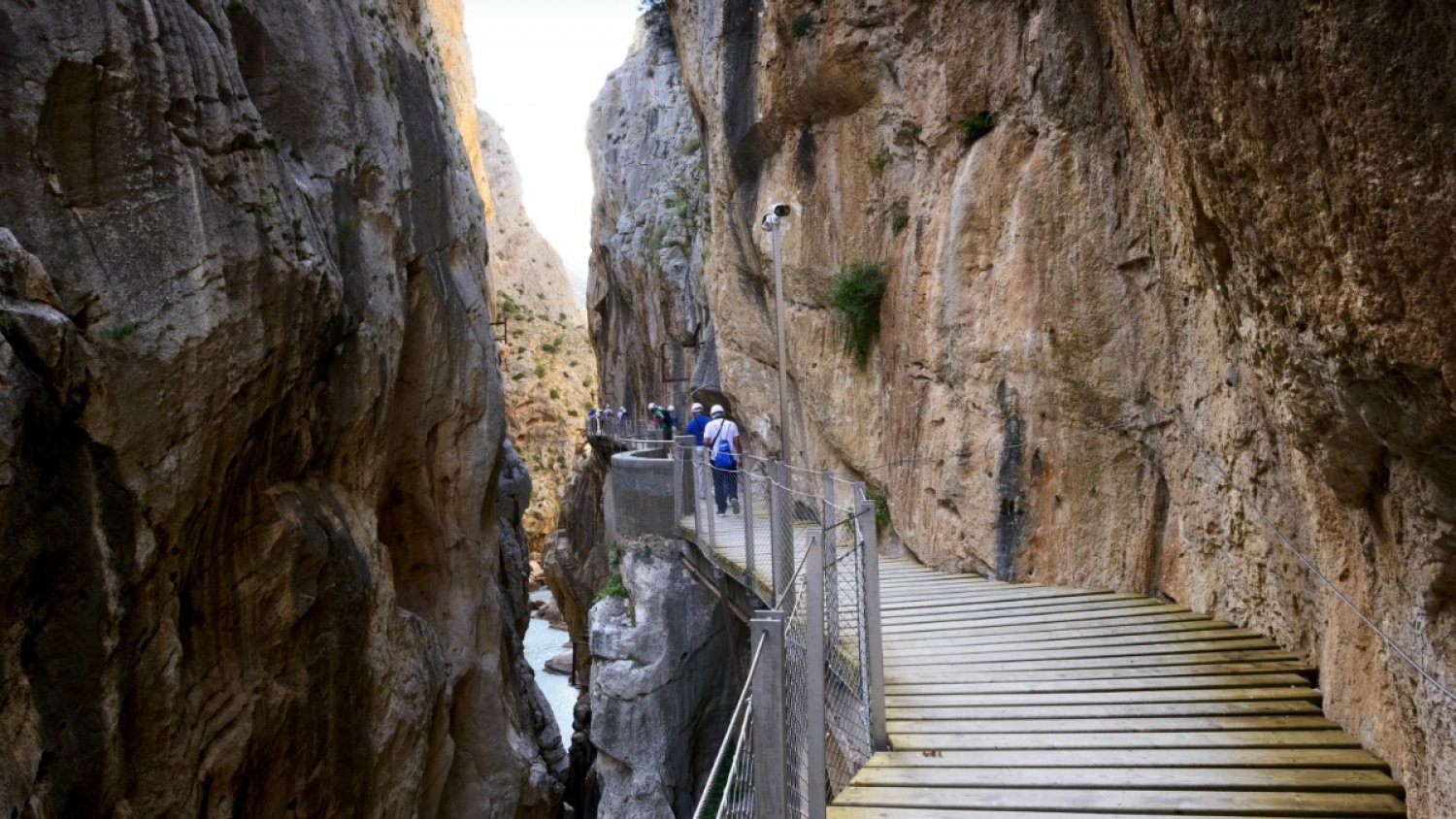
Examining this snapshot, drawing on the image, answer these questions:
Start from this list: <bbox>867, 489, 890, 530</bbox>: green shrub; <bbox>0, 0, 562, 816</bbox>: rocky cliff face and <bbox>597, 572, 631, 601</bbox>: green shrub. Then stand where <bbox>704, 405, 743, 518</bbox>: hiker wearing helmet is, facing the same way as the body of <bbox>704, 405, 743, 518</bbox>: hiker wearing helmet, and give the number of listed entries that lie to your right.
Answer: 1

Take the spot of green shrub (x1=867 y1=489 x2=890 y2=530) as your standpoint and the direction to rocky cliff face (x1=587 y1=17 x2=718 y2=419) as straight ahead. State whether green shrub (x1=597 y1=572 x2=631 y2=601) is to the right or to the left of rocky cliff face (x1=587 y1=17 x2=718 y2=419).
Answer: left

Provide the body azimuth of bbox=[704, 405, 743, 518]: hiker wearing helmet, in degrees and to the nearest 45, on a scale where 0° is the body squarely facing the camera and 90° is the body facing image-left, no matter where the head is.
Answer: approximately 180°

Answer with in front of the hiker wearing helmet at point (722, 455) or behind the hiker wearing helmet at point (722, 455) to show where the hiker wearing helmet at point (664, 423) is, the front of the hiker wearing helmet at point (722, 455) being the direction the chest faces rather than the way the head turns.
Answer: in front

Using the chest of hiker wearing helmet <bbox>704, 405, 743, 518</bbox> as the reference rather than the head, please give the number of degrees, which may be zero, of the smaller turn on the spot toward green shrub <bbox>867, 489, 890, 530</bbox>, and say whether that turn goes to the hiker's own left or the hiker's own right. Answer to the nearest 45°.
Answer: approximately 90° to the hiker's own right

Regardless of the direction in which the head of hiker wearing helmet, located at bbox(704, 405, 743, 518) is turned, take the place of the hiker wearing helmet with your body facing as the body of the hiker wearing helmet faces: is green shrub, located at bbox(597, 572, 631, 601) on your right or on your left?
on your left
